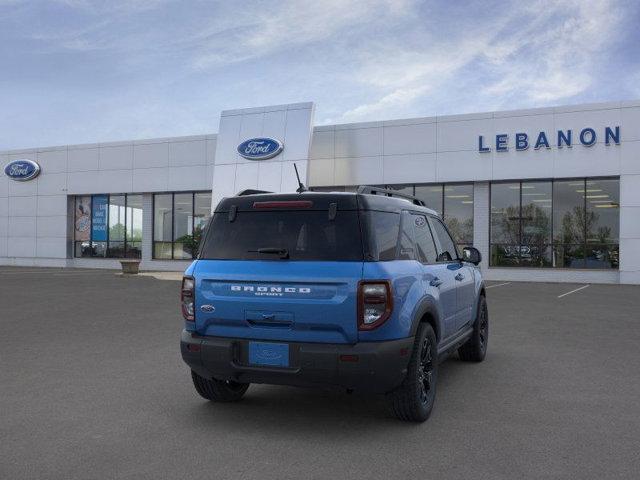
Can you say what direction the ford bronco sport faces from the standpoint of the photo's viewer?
facing away from the viewer and to the right of the viewer

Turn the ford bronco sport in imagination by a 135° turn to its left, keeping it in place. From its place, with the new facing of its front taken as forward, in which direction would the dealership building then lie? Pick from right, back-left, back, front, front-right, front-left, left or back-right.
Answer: right
